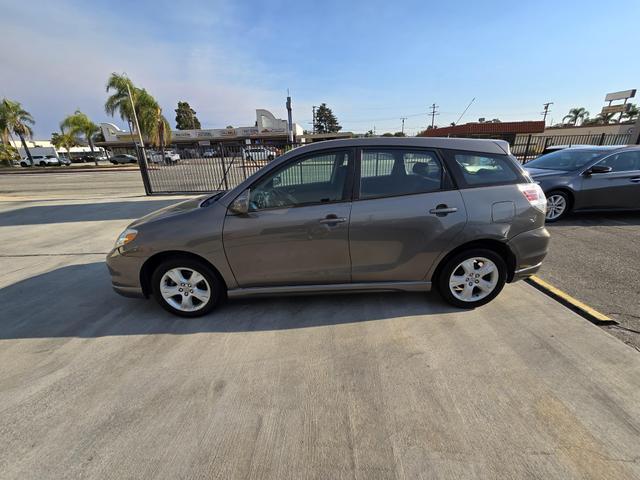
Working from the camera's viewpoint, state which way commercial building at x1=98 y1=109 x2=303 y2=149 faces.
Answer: facing the viewer

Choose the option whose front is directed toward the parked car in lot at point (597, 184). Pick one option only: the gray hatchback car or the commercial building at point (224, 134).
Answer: the commercial building

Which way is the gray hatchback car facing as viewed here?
to the viewer's left

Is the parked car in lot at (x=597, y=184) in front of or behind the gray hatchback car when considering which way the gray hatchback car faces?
behind

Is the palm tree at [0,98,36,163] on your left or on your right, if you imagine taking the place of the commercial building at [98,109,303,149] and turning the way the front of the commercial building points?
on your right

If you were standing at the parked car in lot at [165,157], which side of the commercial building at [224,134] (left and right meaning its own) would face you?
front

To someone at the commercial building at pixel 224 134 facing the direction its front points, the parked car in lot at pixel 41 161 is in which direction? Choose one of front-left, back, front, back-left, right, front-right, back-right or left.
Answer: right

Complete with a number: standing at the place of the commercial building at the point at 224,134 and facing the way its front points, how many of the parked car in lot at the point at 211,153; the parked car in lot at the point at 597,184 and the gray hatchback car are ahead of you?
3

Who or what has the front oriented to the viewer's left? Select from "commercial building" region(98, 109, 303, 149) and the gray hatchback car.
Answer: the gray hatchback car

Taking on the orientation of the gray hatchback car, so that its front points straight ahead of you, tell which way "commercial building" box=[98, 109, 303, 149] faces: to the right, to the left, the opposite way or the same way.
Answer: to the left

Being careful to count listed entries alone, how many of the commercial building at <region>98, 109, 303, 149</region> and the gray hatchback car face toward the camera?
1

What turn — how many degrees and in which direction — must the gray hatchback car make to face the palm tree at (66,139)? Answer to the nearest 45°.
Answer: approximately 45° to its right

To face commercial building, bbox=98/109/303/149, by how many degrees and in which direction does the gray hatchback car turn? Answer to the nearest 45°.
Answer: approximately 90° to its right

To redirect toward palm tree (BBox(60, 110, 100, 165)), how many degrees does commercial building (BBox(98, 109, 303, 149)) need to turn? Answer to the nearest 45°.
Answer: approximately 90° to its right

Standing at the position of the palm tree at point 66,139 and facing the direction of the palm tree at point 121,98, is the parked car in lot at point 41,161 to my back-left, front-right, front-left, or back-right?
back-right
